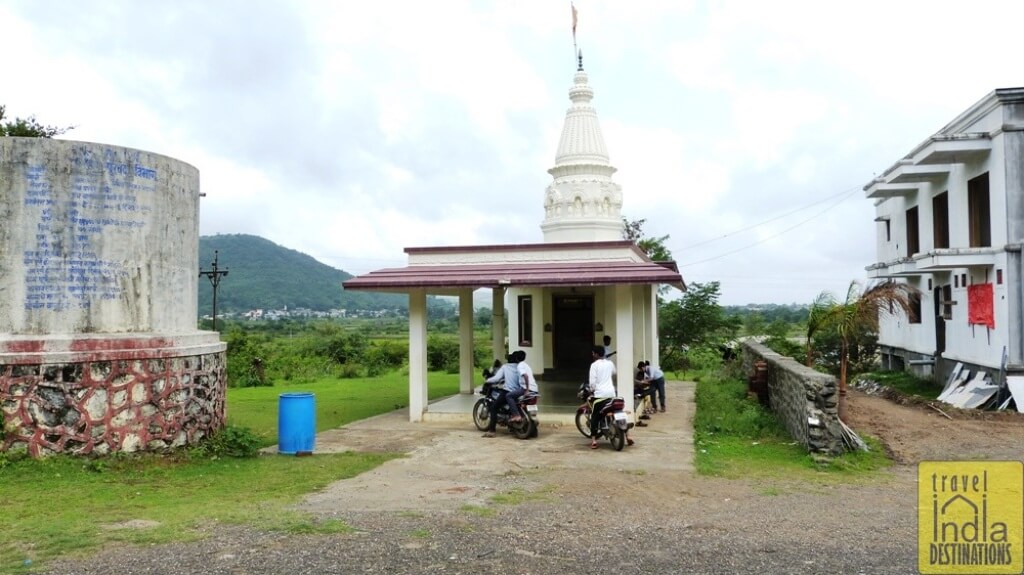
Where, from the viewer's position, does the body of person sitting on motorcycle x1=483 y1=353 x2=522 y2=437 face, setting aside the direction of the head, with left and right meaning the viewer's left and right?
facing away from the viewer and to the left of the viewer

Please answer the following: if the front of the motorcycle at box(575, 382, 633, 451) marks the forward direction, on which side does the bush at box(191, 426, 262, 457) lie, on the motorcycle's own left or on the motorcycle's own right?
on the motorcycle's own left

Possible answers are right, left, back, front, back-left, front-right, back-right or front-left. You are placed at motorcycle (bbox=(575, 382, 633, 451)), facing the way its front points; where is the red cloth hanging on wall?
right

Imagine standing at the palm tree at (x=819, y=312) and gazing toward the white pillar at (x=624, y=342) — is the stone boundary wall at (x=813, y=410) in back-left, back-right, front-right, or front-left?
front-left

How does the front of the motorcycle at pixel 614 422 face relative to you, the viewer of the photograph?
facing away from the viewer and to the left of the viewer

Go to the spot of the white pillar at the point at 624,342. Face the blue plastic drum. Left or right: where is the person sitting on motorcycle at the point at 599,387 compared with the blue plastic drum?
left

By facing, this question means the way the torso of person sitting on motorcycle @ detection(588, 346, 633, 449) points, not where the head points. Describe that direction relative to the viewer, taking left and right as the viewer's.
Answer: facing away from the viewer and to the left of the viewer

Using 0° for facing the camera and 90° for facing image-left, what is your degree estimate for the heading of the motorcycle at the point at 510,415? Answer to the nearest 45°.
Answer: approximately 135°

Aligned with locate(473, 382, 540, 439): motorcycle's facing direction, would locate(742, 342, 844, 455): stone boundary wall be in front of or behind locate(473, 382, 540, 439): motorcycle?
behind
